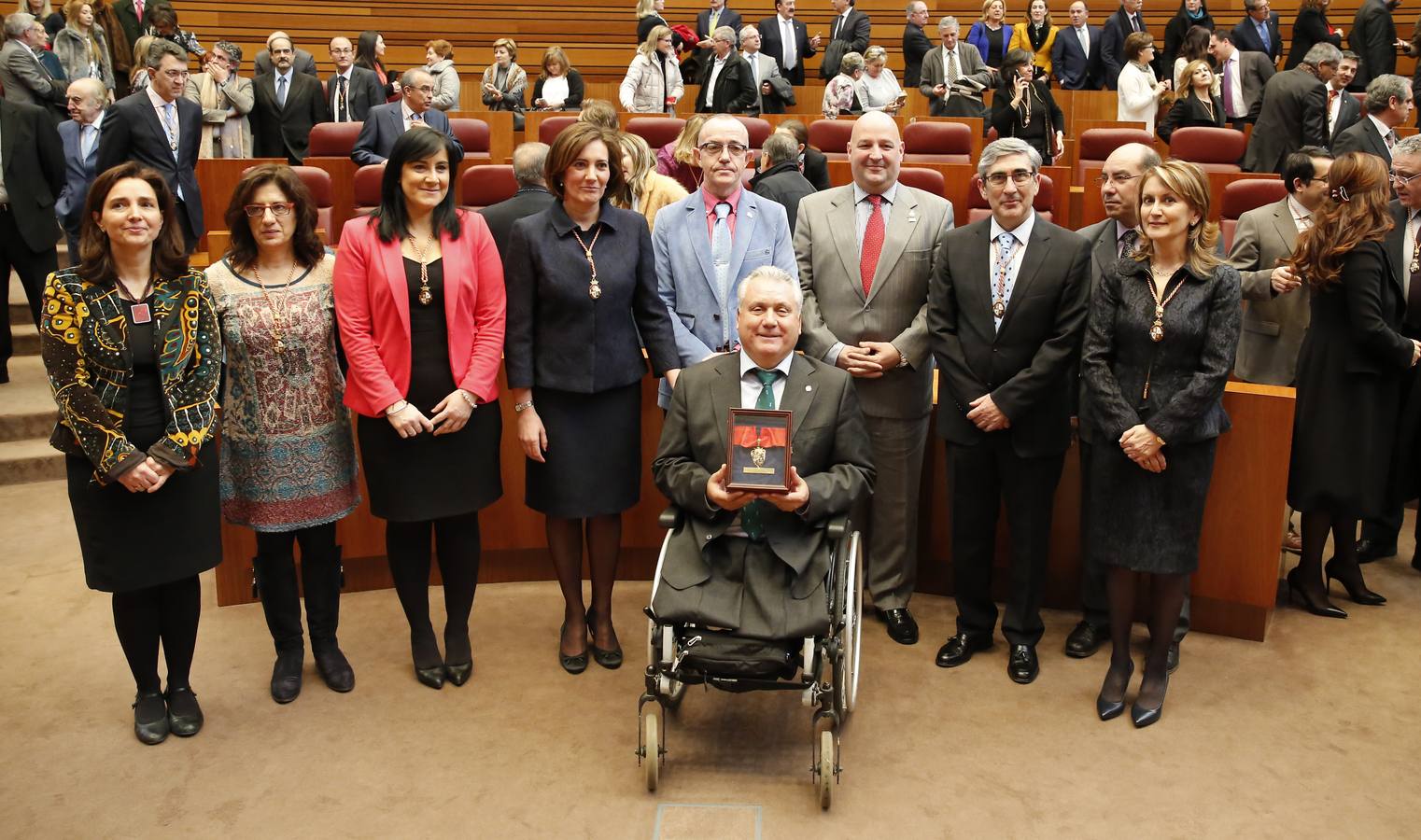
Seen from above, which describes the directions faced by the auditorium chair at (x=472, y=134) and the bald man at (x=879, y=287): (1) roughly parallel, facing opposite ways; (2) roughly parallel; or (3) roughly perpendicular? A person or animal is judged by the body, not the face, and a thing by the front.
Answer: roughly parallel

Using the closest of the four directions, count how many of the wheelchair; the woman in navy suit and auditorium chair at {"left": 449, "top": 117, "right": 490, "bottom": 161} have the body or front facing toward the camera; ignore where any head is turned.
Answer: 3

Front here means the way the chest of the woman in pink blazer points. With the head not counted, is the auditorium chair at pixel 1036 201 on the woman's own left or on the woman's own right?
on the woman's own left

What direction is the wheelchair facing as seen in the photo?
toward the camera

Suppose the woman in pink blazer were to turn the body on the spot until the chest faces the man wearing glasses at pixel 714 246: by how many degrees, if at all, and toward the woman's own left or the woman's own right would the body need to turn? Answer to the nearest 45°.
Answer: approximately 90° to the woman's own left

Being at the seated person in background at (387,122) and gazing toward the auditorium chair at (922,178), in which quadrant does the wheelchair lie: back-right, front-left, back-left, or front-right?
front-right

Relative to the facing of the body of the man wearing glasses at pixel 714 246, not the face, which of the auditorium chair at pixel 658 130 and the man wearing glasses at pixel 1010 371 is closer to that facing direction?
the man wearing glasses

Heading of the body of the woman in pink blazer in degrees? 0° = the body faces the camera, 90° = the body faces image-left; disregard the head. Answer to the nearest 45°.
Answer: approximately 0°

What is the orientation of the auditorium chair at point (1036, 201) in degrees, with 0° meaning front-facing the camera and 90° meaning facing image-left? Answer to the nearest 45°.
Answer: approximately 0°

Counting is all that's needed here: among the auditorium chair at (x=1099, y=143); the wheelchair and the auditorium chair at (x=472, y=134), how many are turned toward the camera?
3

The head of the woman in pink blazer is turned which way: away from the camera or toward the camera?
toward the camera

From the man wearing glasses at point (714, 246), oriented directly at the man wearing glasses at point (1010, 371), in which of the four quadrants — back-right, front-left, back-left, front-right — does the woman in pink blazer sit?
back-right

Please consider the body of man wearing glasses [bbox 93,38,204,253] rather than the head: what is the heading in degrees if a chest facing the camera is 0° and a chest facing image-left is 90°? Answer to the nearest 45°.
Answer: approximately 315°

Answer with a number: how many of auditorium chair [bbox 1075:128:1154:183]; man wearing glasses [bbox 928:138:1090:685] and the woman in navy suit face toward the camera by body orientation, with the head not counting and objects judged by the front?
3

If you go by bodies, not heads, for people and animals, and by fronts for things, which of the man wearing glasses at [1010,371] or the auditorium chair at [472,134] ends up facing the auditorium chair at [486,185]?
the auditorium chair at [472,134]

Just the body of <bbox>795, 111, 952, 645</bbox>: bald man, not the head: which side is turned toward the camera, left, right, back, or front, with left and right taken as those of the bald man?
front
